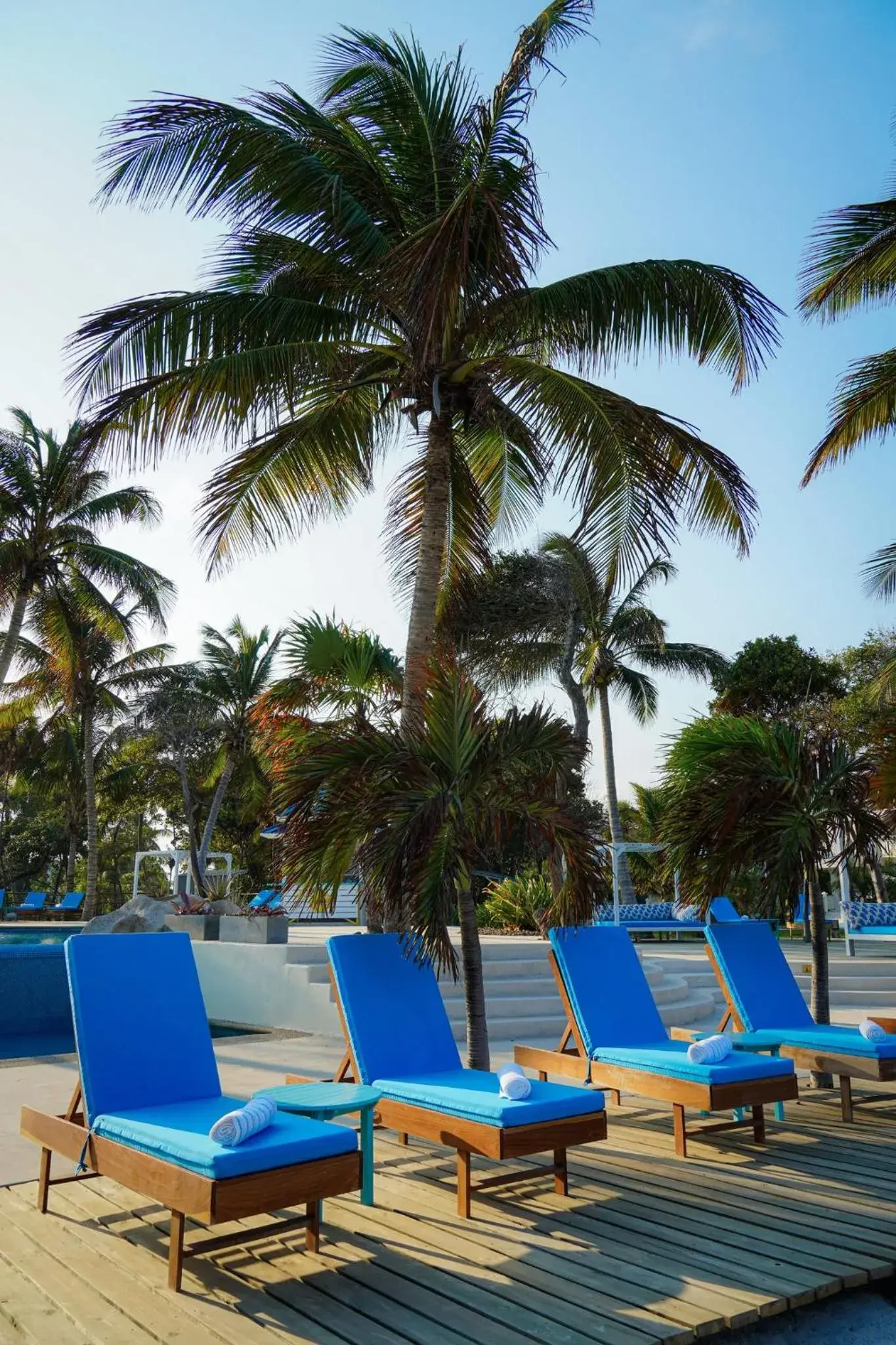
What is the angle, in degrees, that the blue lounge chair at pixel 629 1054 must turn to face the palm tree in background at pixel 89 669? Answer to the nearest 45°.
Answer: approximately 180°

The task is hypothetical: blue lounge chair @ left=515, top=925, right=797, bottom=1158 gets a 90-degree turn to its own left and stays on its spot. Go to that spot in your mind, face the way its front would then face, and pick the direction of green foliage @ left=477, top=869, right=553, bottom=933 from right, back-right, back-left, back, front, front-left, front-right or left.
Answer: front-left

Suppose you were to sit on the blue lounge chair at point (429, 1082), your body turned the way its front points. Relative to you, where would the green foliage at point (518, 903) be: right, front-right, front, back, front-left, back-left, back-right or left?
back-left

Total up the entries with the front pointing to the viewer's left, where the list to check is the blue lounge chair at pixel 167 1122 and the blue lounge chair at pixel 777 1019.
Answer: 0

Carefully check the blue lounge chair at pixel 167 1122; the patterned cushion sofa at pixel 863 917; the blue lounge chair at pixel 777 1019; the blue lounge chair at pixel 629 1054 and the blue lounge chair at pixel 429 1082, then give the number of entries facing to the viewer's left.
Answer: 0

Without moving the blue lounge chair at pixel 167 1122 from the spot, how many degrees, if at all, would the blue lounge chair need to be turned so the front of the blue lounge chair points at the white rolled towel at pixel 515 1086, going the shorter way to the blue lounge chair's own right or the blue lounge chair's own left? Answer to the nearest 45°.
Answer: approximately 45° to the blue lounge chair's own left

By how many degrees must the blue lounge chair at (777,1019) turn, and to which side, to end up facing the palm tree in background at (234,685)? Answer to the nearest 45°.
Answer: approximately 180°

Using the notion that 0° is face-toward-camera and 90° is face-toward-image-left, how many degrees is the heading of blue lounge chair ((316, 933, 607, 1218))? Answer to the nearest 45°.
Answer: approximately 315°

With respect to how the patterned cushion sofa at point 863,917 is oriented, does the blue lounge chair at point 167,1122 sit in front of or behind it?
in front

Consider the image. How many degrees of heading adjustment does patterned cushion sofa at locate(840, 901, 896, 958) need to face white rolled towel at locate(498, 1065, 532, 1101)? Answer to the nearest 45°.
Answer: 0° — it already faces it

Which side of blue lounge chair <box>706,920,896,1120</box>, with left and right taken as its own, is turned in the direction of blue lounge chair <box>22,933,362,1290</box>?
right

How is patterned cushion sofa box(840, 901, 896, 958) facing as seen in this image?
toward the camera

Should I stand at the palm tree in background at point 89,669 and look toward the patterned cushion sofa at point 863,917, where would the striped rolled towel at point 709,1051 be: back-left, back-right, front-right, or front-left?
front-right

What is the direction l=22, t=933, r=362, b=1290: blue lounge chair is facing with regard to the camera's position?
facing the viewer and to the right of the viewer
